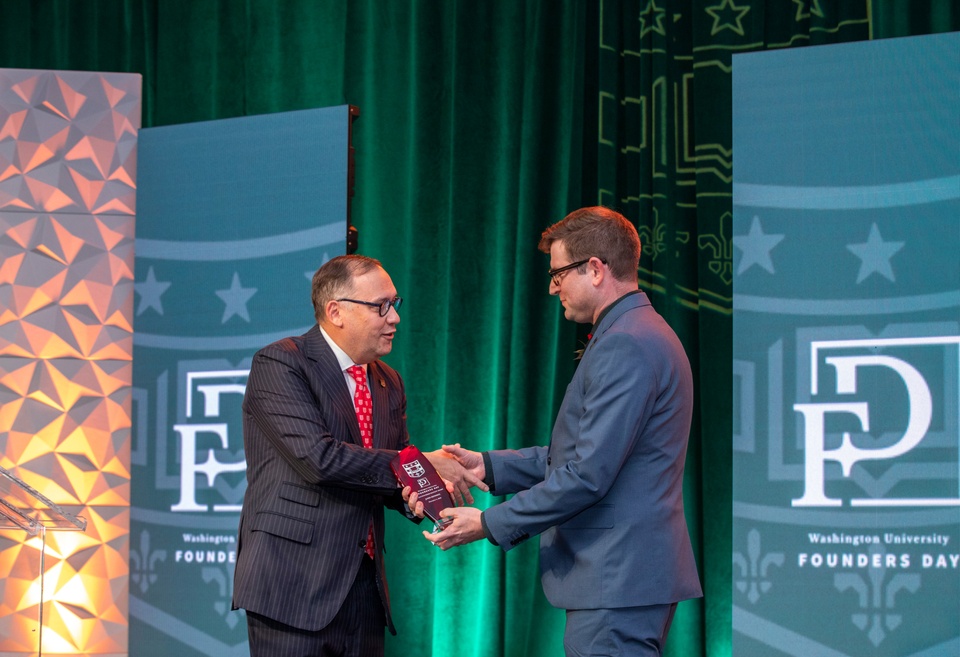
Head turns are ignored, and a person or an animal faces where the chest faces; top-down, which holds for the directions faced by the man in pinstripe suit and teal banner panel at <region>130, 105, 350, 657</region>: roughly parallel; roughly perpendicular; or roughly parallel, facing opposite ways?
roughly perpendicular

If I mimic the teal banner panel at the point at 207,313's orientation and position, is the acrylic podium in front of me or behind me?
in front

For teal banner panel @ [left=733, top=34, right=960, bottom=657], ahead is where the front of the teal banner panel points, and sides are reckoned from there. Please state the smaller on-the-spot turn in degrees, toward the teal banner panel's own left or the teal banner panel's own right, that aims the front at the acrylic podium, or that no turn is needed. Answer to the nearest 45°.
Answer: approximately 45° to the teal banner panel's own right

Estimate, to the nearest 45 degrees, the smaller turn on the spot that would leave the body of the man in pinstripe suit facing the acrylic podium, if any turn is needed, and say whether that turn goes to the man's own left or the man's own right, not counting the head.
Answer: approximately 180°

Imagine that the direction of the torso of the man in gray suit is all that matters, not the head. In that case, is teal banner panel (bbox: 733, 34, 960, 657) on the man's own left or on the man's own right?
on the man's own right

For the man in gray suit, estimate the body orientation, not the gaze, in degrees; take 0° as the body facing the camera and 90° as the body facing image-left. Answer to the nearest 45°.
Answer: approximately 90°

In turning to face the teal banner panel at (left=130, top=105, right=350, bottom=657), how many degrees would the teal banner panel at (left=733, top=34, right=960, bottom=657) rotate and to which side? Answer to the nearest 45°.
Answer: approximately 45° to its right

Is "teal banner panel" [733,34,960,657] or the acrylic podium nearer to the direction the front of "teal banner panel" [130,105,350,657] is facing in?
the acrylic podium

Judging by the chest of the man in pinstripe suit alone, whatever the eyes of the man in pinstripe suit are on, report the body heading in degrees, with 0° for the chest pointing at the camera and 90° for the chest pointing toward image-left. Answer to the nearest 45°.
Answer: approximately 315°

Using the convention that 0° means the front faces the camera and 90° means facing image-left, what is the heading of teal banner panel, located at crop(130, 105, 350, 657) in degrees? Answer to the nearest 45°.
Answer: approximately 45°

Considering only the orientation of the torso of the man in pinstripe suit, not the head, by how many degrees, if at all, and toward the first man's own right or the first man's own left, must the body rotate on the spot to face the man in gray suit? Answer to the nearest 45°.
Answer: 0° — they already face them

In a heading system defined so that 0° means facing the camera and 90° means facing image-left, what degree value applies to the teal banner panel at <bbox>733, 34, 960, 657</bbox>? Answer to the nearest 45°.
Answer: approximately 45°

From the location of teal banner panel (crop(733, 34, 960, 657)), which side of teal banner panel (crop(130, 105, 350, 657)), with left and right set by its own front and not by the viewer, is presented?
left

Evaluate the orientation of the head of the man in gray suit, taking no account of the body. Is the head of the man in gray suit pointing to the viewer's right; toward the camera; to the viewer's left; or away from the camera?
to the viewer's left

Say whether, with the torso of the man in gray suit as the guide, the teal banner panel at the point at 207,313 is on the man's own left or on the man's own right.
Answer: on the man's own right

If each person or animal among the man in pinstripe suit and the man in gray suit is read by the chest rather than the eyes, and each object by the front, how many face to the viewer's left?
1
